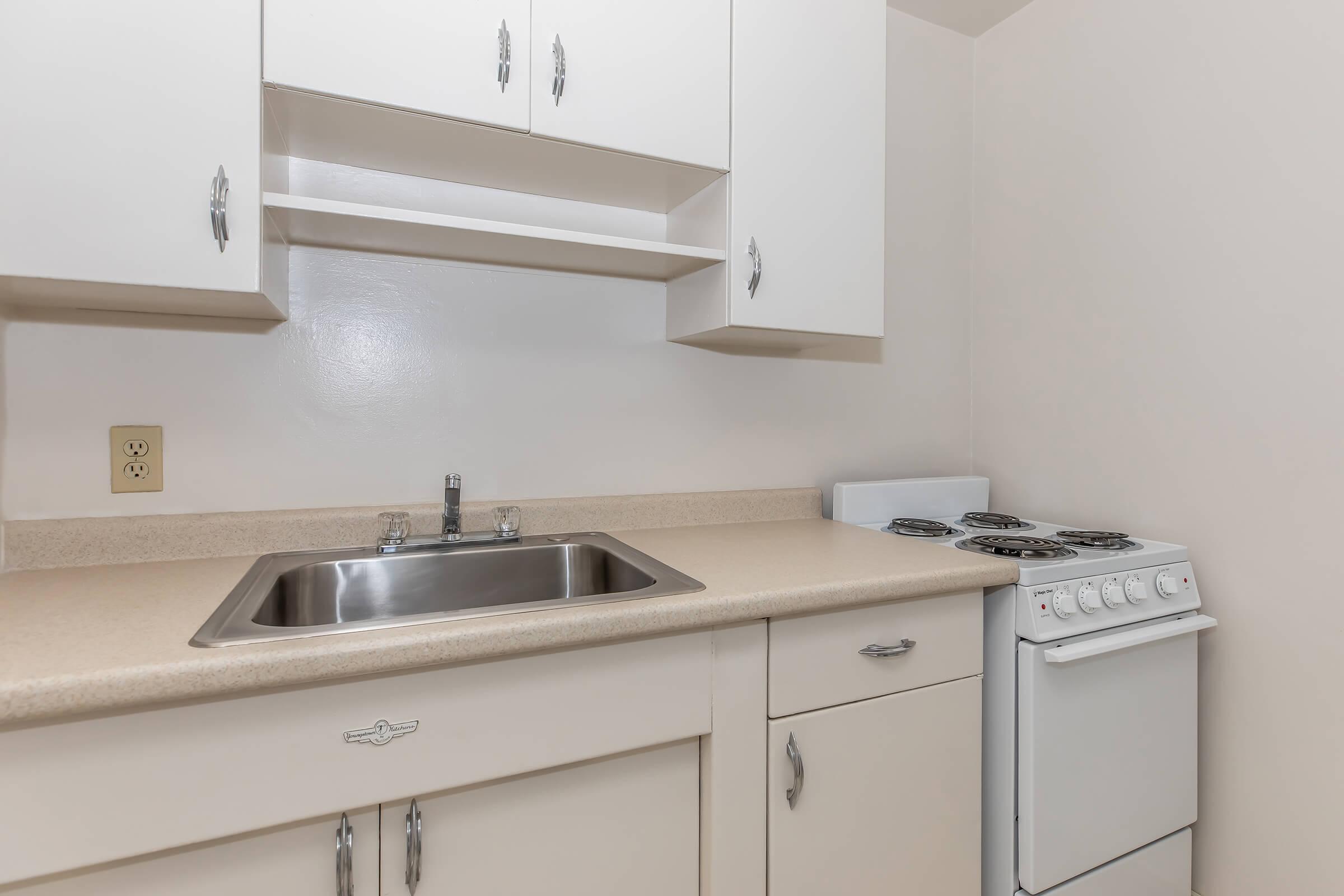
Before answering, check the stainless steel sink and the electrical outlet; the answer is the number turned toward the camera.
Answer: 2

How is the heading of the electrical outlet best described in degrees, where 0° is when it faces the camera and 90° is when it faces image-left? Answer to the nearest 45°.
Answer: approximately 0°

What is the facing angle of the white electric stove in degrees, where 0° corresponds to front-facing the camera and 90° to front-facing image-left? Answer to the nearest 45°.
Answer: approximately 315°

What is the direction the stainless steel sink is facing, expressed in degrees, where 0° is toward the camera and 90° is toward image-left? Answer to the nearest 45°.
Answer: approximately 0°

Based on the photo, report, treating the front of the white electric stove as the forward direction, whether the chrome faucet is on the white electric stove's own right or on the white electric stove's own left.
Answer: on the white electric stove's own right

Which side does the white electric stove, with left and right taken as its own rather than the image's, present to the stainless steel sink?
right
